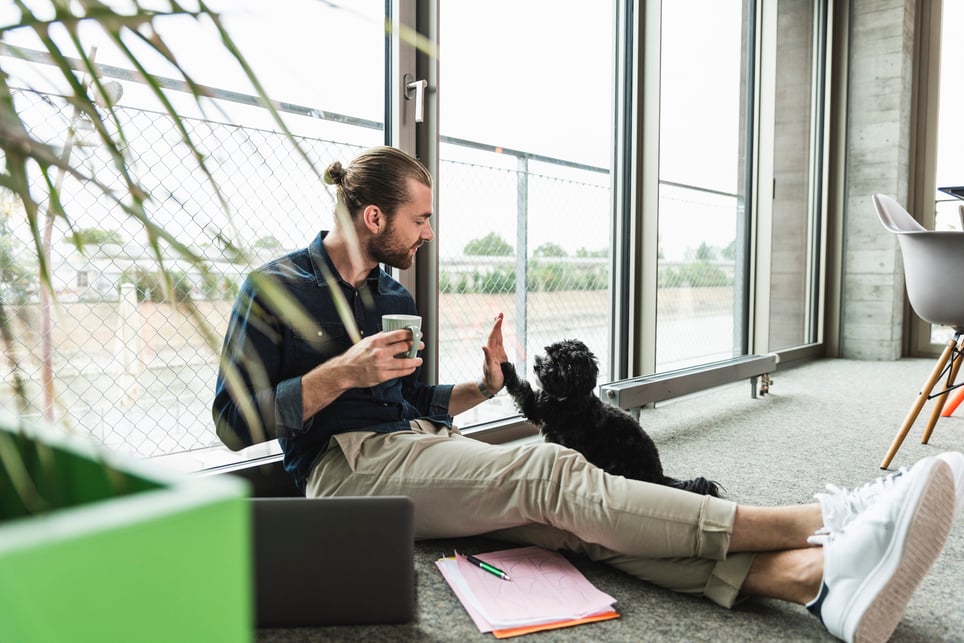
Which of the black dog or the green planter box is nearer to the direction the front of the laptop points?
the black dog

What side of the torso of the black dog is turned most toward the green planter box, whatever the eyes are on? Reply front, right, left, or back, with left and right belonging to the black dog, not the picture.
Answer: left

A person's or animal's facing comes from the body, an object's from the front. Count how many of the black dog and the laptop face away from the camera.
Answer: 1

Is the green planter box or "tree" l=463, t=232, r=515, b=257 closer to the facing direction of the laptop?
the tree

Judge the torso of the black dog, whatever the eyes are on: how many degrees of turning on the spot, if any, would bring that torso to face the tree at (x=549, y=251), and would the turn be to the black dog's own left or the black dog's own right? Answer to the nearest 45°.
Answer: approximately 90° to the black dog's own right

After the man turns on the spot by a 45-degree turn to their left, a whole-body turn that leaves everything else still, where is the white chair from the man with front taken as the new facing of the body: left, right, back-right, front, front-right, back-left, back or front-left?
front-left

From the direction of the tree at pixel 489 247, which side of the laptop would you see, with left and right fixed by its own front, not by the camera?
front

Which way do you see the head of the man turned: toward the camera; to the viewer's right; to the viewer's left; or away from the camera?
to the viewer's right

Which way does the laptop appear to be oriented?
away from the camera

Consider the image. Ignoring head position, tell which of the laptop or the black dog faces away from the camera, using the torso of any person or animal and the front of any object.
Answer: the laptop

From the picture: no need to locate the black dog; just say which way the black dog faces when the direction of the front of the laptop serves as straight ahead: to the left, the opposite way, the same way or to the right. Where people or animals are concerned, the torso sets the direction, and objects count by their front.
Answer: to the left

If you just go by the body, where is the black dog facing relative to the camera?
to the viewer's left

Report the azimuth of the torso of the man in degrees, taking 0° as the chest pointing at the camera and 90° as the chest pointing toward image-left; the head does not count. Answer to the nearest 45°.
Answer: approximately 315°
